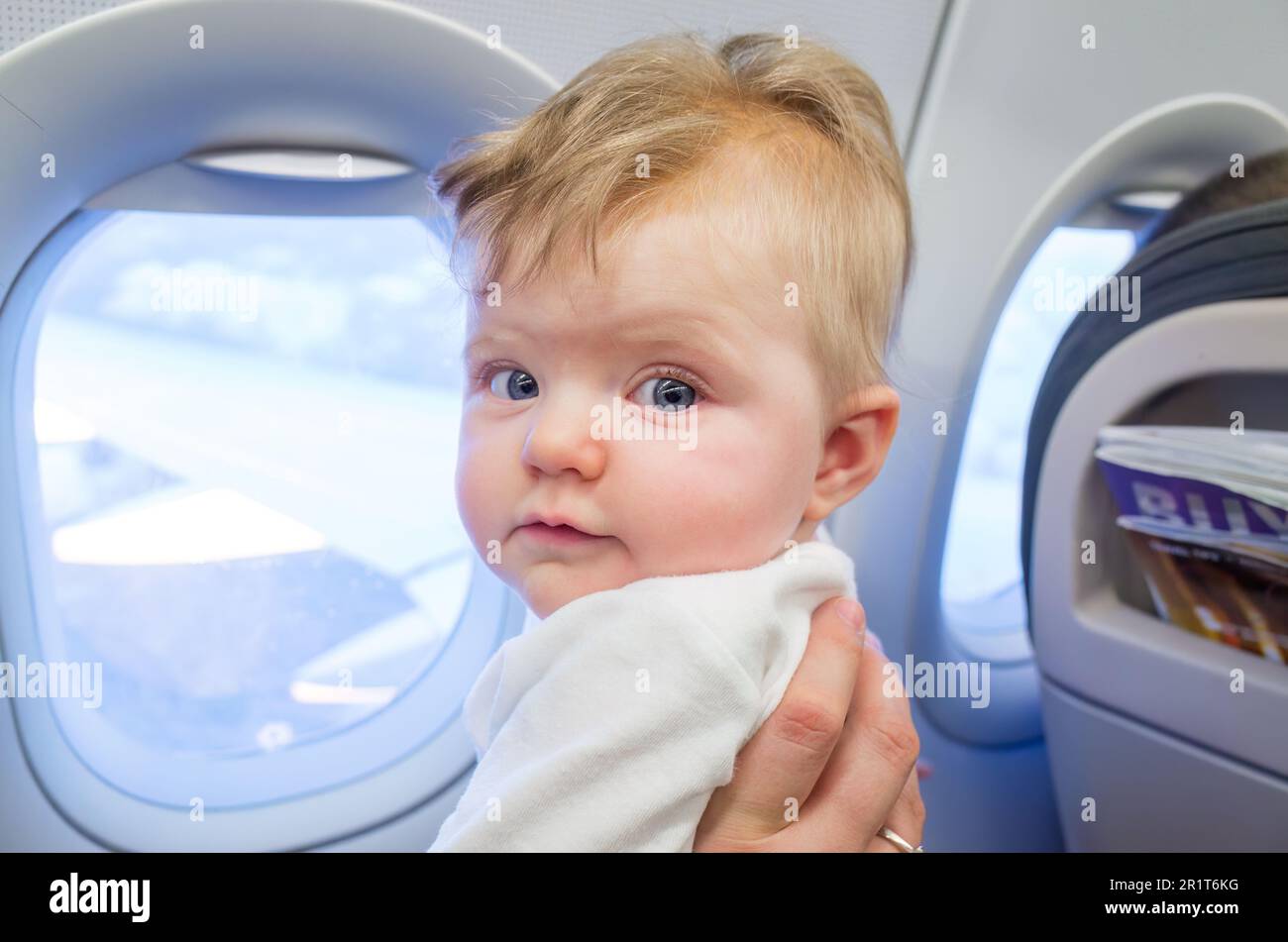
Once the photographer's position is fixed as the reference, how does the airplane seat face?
facing away from the viewer and to the right of the viewer
